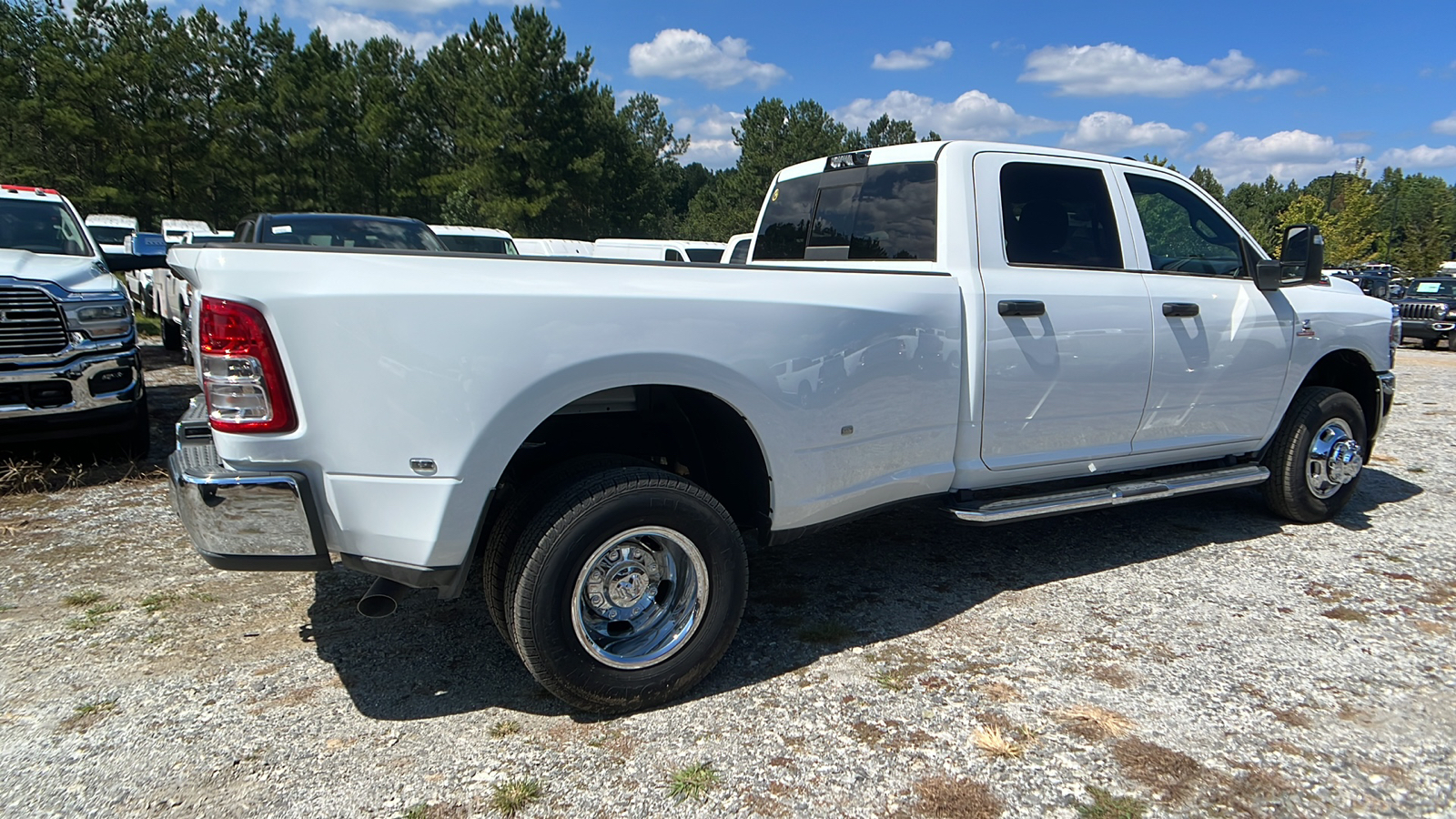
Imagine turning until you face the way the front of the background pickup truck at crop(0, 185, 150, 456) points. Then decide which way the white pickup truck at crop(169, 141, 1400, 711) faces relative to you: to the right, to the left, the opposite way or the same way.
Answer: to the left

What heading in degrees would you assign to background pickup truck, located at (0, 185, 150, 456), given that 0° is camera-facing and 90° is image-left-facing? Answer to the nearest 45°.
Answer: approximately 0°

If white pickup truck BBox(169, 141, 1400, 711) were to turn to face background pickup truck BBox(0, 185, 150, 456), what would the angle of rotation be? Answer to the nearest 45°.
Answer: approximately 90° to its left

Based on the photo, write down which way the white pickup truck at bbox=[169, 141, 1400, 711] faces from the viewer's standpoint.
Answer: facing away from the viewer and to the right of the viewer

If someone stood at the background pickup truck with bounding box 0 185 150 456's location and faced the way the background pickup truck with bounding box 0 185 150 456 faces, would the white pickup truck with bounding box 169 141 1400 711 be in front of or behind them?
in front

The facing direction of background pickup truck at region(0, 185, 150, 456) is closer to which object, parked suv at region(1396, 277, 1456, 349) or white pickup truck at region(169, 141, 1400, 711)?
the white pickup truck

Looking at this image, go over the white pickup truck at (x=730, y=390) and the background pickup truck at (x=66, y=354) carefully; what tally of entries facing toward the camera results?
1

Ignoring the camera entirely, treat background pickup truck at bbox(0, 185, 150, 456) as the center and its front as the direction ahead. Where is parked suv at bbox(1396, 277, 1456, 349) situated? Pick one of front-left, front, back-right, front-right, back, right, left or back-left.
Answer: left

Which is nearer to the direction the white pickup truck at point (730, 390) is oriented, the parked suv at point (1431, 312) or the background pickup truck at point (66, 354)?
the parked suv

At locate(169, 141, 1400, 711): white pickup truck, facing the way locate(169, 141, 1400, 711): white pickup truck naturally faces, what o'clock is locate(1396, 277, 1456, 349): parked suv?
The parked suv is roughly at 12 o'clock from the white pickup truck.

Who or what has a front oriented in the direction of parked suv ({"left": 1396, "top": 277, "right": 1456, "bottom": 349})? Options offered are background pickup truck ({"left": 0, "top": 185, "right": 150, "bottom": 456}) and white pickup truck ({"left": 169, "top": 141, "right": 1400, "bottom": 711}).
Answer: the white pickup truck
